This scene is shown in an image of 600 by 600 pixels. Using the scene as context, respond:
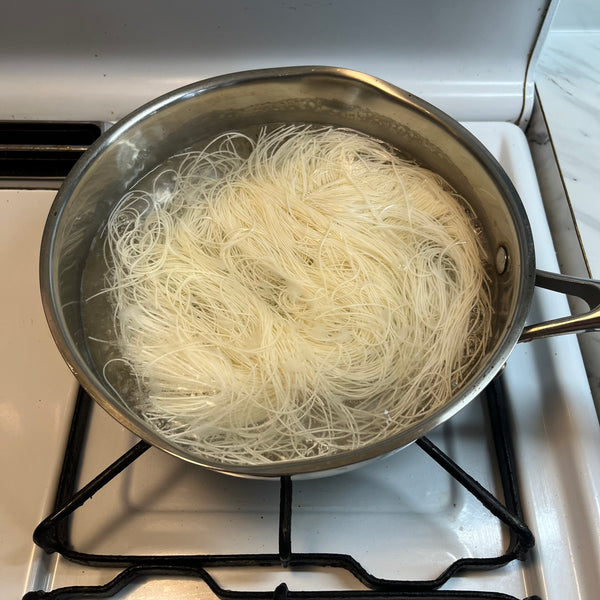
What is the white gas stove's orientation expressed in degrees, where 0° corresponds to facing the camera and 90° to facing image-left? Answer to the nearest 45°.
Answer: approximately 0°
